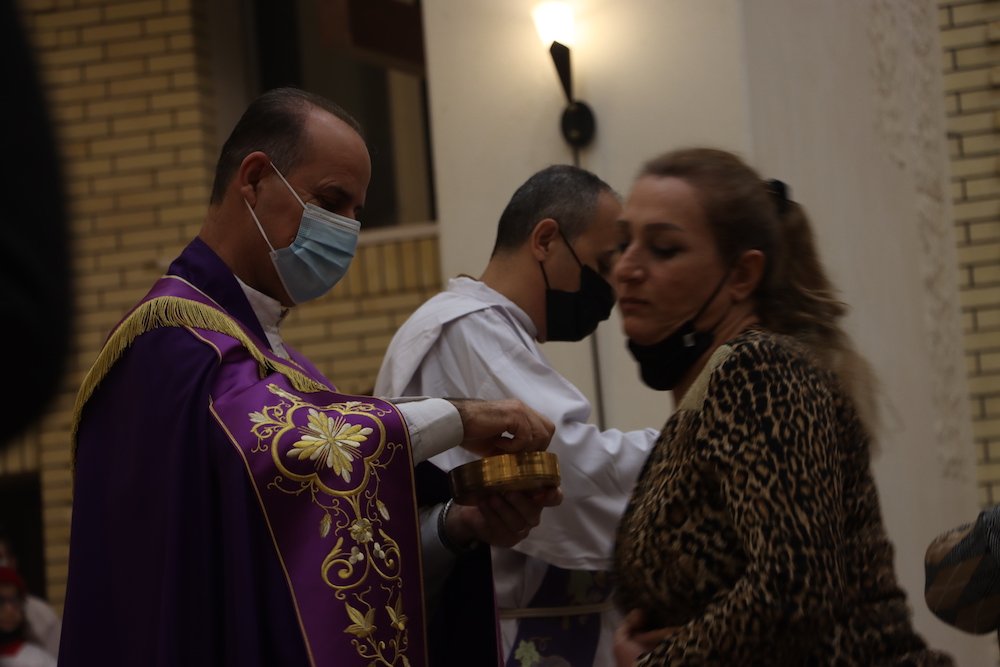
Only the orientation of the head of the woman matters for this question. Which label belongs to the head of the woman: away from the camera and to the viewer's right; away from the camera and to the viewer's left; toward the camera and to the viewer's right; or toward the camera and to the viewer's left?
toward the camera and to the viewer's left

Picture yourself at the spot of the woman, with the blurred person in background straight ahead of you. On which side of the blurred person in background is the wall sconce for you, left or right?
right

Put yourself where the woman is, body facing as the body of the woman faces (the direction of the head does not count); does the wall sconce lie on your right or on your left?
on your right

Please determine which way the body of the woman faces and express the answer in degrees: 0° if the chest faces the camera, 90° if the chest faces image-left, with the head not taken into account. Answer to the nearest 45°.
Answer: approximately 90°

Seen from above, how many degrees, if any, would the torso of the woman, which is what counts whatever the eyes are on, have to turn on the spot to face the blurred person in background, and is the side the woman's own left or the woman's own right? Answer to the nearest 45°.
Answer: approximately 45° to the woman's own right

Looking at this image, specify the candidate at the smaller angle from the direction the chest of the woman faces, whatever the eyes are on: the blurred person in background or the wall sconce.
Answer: the blurred person in background
